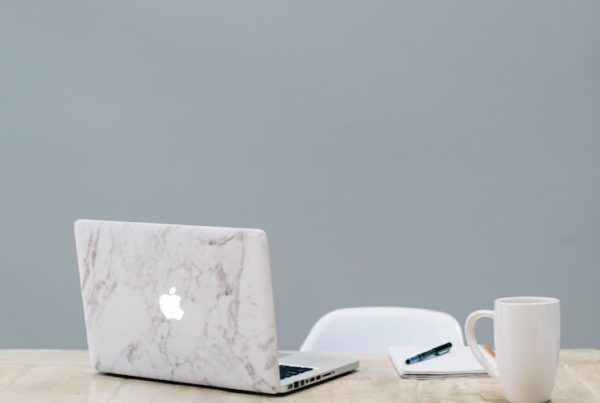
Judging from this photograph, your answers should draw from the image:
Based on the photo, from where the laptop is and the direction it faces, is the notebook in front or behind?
in front

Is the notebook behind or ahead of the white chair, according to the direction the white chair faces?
ahead

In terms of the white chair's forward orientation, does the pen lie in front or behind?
in front

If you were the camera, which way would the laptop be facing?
facing away from the viewer and to the right of the viewer

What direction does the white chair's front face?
toward the camera

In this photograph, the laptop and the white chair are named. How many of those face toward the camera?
1

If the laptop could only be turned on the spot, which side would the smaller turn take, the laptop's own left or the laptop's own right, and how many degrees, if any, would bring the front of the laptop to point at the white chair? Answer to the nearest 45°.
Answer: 0° — it already faces it
